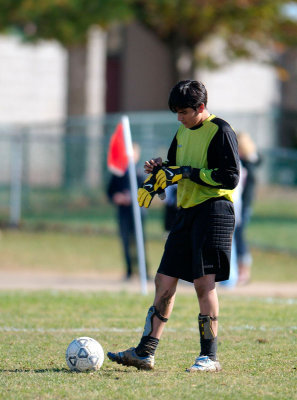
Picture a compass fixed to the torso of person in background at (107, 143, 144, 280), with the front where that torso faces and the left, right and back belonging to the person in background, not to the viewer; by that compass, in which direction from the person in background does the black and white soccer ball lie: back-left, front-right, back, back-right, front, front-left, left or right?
front

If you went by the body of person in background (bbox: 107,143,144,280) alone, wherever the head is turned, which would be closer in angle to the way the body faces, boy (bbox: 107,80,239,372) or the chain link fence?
the boy

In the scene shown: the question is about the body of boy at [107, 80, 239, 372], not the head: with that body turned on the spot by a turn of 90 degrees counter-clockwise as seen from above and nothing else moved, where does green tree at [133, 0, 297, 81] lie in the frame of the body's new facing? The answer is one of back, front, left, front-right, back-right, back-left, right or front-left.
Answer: back-left

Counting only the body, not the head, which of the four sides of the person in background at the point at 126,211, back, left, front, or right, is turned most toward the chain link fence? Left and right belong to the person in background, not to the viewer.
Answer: back

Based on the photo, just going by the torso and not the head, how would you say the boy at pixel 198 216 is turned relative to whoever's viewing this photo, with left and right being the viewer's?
facing the viewer and to the left of the viewer

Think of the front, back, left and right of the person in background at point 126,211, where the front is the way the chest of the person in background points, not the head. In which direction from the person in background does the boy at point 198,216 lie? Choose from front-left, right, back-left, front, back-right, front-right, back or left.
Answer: front

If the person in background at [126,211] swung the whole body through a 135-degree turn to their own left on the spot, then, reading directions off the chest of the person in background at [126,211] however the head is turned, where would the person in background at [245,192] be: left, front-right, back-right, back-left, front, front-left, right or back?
front-right

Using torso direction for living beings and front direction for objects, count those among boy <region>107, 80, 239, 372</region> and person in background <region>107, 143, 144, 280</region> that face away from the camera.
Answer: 0

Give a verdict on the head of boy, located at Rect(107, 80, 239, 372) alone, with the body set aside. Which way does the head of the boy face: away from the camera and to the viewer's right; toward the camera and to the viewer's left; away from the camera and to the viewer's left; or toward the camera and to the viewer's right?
toward the camera and to the viewer's left

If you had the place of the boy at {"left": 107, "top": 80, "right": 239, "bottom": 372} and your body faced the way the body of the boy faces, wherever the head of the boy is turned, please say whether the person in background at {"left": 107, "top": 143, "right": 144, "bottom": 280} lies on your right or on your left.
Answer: on your right

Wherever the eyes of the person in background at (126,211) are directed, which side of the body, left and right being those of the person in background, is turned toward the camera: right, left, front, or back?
front
